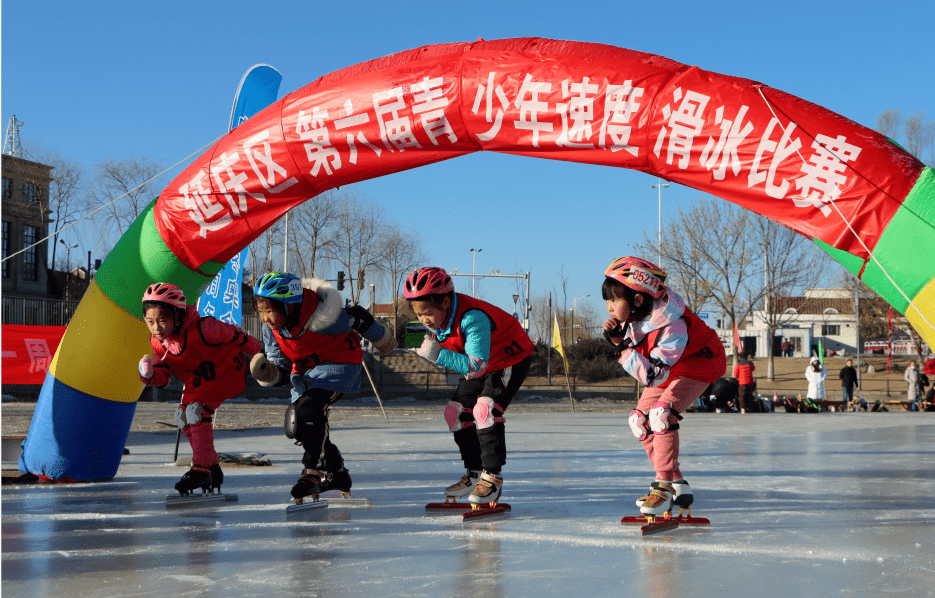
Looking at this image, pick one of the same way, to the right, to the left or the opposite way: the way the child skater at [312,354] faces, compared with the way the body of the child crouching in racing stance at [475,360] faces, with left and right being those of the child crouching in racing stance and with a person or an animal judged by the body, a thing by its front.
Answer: the same way

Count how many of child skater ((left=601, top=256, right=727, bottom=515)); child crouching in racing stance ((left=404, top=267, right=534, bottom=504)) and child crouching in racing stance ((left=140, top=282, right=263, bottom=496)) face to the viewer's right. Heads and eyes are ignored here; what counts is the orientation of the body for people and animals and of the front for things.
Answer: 0

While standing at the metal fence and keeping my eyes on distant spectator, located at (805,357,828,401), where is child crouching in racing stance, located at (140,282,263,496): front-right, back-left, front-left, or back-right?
front-right

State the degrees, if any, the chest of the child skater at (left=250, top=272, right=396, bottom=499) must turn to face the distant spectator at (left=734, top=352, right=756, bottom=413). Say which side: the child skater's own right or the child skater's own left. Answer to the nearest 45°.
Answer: approximately 180°

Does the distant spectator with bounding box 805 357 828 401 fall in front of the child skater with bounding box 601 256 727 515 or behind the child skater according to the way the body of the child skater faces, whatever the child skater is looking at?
behind

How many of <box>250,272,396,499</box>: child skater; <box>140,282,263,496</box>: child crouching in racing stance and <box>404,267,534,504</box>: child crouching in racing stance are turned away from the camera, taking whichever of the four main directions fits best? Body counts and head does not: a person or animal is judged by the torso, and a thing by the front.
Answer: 0

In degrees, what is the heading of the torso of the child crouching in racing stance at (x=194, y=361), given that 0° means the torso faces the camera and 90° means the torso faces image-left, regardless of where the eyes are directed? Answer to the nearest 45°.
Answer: approximately 45°

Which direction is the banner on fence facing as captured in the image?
toward the camera

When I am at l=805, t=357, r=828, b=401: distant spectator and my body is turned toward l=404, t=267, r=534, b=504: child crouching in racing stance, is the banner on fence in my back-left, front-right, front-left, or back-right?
front-right

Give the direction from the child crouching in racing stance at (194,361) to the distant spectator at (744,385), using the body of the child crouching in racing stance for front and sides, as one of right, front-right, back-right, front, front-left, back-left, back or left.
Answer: back

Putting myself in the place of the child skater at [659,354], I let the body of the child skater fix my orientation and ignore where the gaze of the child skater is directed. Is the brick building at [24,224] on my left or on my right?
on my right

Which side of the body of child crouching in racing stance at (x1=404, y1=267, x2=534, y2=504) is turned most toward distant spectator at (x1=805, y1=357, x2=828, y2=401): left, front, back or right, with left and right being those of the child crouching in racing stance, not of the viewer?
back

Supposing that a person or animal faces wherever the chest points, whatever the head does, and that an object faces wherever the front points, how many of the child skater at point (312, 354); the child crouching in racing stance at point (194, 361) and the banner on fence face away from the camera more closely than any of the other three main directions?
0

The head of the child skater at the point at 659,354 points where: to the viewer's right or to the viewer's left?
to the viewer's left

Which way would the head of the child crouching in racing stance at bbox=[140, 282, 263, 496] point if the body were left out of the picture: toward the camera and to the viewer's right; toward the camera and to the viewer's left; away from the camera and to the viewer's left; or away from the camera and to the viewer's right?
toward the camera and to the viewer's left

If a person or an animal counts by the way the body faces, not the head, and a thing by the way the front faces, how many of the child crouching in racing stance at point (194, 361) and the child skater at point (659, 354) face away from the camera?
0

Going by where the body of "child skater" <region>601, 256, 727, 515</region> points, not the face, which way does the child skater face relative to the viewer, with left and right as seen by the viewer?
facing the viewer and to the left of the viewer

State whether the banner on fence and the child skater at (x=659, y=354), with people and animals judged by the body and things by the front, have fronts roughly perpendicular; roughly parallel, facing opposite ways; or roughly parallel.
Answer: roughly perpendicular

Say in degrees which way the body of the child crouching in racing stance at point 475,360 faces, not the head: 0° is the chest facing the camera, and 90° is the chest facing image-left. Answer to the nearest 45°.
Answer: approximately 45°
